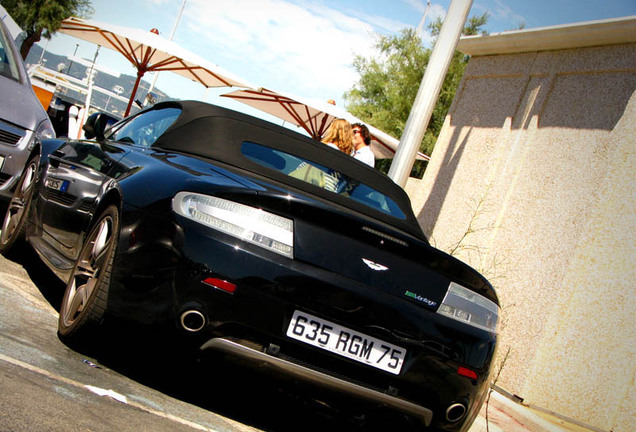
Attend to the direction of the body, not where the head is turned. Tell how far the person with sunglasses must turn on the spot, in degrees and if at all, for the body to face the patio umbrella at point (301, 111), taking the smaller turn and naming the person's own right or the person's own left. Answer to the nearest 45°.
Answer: approximately 135° to the person's own right

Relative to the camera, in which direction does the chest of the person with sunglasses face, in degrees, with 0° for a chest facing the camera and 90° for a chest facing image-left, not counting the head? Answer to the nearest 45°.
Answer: approximately 45°

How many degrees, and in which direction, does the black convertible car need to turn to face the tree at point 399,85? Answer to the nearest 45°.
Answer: approximately 45° to its right

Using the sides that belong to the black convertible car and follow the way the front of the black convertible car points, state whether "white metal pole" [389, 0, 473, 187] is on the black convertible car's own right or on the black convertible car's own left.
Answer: on the black convertible car's own right

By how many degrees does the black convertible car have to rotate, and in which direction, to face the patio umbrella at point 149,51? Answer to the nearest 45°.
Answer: approximately 45° to its right

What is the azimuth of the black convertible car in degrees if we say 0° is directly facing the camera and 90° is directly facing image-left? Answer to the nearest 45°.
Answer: approximately 135°

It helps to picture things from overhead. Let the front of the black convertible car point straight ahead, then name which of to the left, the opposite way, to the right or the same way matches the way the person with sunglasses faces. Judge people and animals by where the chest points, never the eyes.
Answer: to the left

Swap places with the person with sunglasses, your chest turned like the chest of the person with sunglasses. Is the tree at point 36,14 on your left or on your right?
on your right
